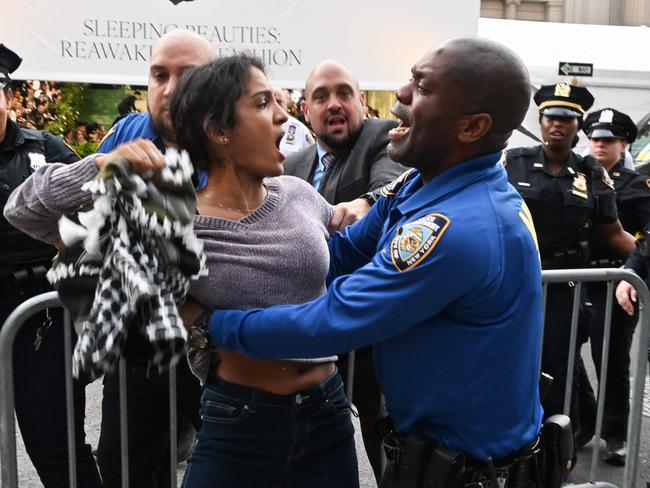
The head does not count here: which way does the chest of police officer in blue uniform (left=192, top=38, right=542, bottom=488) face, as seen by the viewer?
to the viewer's left

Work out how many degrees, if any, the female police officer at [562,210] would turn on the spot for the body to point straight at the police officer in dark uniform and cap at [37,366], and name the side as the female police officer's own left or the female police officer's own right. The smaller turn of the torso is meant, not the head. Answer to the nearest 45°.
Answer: approximately 45° to the female police officer's own right

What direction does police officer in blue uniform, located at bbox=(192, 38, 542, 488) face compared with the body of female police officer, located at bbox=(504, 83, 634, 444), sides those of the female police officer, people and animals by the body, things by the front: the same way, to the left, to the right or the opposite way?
to the right

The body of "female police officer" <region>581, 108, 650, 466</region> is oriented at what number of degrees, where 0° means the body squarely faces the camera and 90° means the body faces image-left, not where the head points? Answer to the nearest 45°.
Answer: approximately 45°

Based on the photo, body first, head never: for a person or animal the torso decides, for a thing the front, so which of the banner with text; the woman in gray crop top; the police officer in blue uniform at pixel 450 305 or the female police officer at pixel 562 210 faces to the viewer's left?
the police officer in blue uniform

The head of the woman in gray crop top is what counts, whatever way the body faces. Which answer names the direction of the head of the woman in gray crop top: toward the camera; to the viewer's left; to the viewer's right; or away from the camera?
to the viewer's right

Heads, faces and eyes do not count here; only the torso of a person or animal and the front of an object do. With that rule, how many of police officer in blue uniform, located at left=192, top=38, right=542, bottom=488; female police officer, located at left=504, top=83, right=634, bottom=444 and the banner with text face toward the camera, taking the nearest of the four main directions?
2

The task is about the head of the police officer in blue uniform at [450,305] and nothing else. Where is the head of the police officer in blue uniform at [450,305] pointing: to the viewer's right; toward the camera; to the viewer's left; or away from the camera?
to the viewer's left

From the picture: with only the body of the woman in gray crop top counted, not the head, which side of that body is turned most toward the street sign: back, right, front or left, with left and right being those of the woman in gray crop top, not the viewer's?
left

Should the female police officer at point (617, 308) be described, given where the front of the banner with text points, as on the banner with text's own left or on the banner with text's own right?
on the banner with text's own left

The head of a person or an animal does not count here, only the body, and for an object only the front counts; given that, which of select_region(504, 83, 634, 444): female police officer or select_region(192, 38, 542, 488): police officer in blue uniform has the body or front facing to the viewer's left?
the police officer in blue uniform
